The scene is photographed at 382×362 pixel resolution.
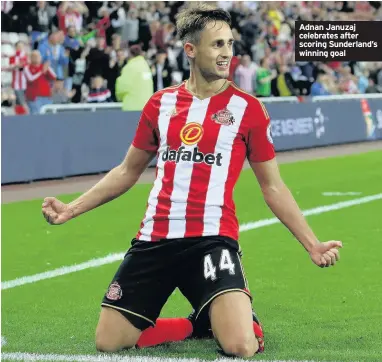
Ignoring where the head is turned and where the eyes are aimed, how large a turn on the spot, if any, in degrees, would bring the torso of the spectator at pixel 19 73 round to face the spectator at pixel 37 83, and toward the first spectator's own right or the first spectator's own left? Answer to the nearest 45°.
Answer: approximately 45° to the first spectator's own left

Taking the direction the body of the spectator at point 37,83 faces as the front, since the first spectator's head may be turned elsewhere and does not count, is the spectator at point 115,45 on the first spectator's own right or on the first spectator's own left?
on the first spectator's own left

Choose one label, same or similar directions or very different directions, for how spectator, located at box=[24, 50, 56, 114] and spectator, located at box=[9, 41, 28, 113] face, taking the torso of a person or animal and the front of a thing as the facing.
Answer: same or similar directions

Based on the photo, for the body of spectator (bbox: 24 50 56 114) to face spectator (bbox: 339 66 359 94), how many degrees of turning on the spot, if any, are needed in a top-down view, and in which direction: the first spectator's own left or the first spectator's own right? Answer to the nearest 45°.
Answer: approximately 90° to the first spectator's own left

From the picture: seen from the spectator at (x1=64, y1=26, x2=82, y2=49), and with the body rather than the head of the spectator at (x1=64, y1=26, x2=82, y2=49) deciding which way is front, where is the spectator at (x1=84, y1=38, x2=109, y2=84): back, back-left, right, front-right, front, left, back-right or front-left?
front-left

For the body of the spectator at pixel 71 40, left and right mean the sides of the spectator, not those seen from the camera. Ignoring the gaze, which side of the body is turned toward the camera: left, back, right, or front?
front

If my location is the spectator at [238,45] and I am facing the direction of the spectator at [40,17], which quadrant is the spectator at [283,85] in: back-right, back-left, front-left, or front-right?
back-left

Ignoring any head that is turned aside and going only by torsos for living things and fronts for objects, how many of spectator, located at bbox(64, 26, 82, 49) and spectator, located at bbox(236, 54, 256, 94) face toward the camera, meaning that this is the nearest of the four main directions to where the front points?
2

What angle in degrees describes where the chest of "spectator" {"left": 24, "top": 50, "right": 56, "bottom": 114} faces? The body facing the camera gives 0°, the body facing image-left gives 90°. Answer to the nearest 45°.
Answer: approximately 315°

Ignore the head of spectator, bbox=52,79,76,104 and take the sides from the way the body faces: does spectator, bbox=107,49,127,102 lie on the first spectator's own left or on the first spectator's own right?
on the first spectator's own left

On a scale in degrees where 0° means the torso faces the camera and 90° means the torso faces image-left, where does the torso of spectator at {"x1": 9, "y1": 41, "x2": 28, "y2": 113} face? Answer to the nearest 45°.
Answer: approximately 315°
